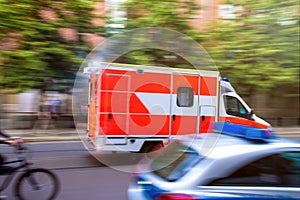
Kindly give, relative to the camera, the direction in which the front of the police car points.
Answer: facing away from the viewer and to the right of the viewer

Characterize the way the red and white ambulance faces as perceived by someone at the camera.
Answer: facing to the right of the viewer

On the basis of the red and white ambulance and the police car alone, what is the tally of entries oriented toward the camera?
0

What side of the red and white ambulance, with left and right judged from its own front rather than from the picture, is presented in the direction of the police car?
right

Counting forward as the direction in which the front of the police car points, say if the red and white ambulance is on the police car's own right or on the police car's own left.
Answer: on the police car's own left
